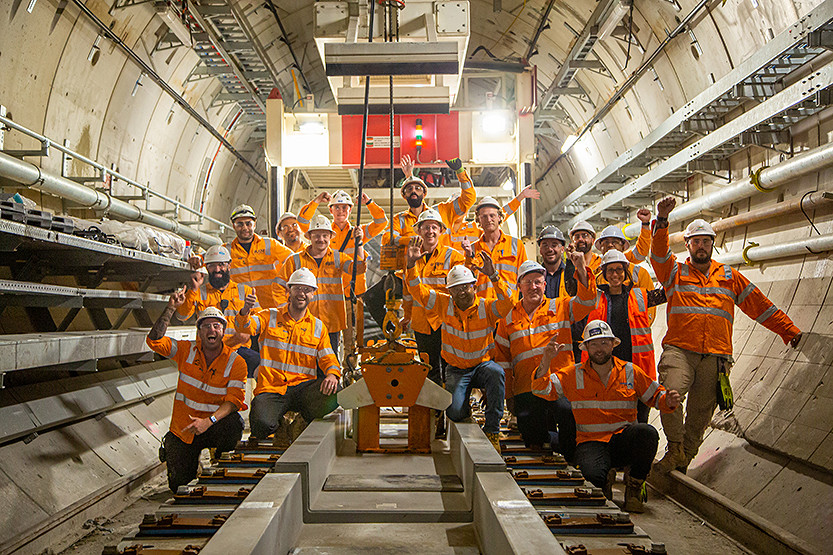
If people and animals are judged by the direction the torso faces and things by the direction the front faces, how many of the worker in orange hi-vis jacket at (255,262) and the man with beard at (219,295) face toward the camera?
2

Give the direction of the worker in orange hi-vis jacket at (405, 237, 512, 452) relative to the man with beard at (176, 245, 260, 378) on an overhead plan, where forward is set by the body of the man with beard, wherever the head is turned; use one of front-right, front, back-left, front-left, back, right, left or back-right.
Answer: front-left

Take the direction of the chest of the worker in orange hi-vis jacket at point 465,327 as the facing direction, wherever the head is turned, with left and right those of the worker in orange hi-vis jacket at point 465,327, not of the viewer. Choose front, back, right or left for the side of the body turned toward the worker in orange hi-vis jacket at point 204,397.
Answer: right

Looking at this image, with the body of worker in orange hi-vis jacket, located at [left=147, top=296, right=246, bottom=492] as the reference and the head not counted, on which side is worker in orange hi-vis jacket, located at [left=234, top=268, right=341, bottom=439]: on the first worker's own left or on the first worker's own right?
on the first worker's own left

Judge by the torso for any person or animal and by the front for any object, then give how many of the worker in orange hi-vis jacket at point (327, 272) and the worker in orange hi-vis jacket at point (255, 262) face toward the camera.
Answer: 2

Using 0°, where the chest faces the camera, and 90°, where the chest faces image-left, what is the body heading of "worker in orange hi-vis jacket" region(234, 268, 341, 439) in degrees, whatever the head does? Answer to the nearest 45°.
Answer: approximately 0°

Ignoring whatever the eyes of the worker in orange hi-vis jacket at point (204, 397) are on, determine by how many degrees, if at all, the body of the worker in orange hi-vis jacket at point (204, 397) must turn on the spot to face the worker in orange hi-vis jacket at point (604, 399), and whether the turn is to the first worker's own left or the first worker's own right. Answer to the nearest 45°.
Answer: approximately 45° to the first worker's own left
